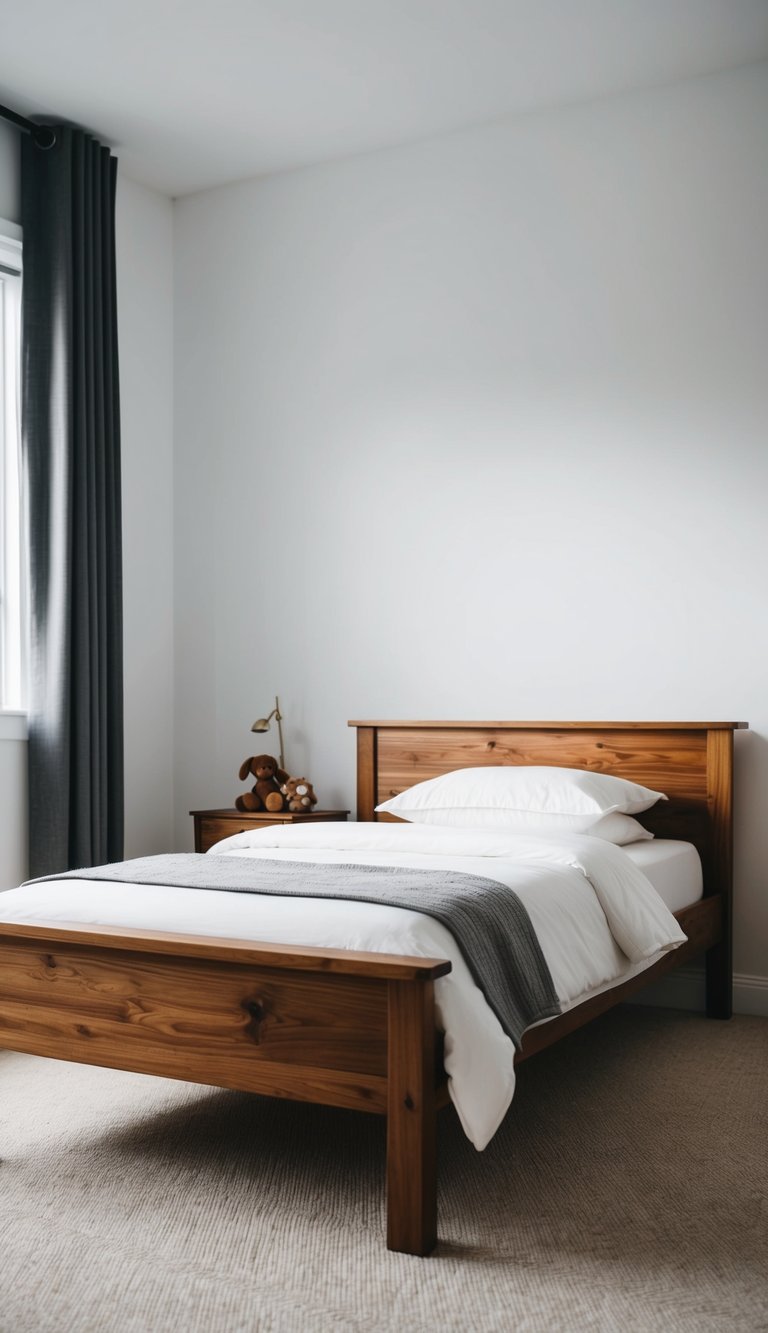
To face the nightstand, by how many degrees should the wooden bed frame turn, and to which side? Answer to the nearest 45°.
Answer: approximately 135° to its right

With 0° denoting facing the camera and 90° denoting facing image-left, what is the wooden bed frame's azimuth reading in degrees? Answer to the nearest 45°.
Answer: approximately 45°

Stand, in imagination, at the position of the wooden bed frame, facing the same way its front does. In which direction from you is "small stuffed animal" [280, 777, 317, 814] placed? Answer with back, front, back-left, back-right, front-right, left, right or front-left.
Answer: back-right

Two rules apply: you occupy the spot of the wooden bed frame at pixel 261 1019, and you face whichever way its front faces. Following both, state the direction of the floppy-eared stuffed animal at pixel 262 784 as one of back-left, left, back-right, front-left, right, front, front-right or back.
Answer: back-right

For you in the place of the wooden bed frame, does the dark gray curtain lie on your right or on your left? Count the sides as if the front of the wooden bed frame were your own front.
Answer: on your right
